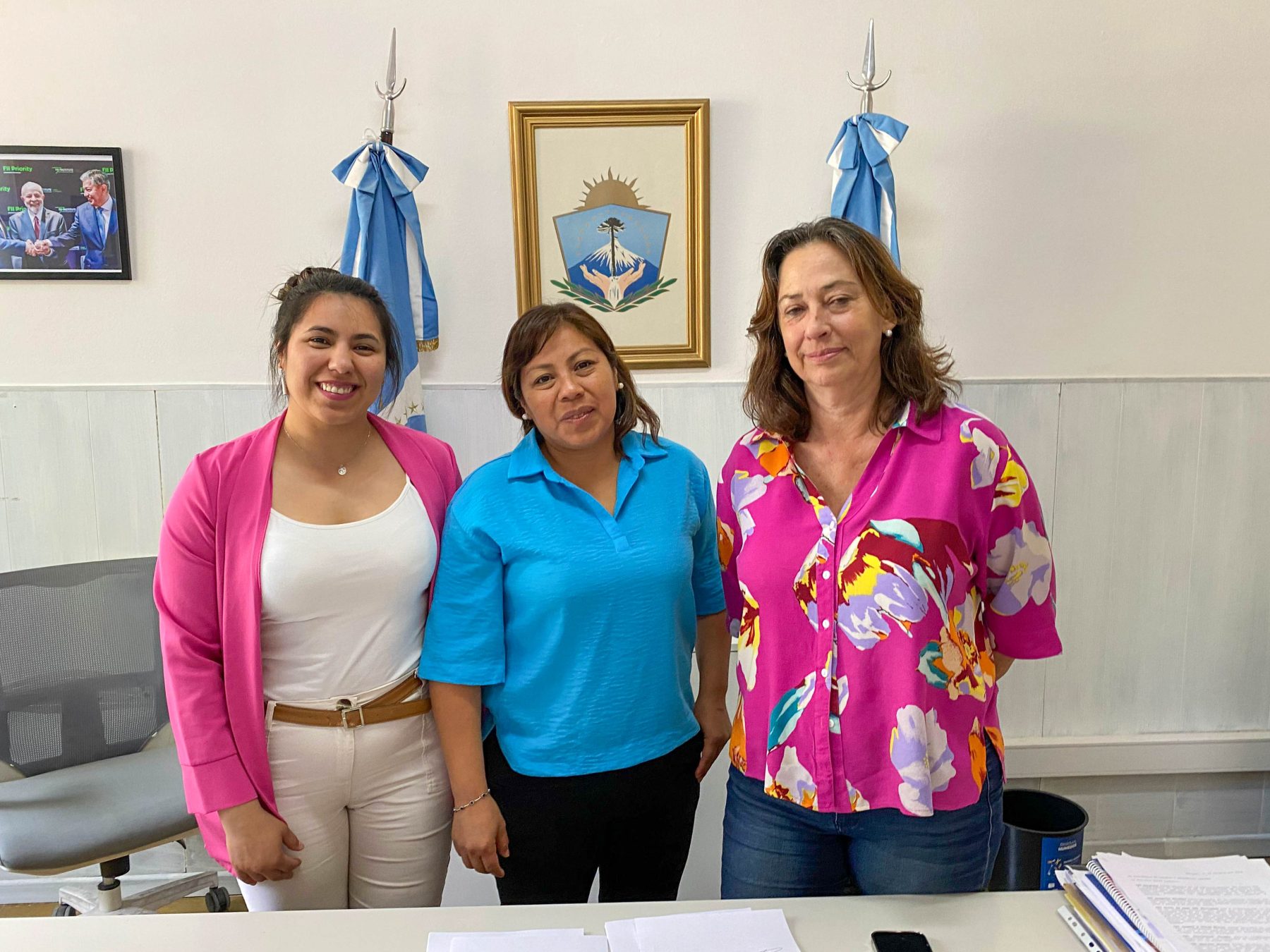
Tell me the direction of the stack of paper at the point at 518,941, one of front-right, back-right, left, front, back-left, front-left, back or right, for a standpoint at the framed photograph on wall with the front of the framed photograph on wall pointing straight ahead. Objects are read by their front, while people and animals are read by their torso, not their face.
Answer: front

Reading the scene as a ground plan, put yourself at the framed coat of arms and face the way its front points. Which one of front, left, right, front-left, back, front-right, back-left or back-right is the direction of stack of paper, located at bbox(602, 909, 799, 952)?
front

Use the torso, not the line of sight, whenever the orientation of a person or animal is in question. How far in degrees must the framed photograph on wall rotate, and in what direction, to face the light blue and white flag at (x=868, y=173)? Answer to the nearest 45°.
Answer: approximately 45° to its left

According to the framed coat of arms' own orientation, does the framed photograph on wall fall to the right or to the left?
on its right

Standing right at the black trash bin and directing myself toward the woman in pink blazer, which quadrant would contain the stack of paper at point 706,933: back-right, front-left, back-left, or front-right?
front-left

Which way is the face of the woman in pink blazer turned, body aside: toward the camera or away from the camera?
toward the camera

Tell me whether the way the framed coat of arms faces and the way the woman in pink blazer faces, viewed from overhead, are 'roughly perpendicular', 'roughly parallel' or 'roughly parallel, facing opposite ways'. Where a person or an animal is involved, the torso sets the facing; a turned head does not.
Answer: roughly parallel

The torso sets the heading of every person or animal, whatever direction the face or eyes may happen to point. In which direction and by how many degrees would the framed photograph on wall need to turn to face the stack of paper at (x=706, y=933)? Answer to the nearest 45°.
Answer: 0° — it already faces it

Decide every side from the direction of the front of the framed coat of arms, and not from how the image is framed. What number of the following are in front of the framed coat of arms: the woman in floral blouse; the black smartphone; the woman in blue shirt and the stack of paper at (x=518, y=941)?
4

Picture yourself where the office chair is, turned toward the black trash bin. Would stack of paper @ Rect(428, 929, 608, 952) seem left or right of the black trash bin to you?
right

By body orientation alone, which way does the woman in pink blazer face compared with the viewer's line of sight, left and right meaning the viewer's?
facing the viewer

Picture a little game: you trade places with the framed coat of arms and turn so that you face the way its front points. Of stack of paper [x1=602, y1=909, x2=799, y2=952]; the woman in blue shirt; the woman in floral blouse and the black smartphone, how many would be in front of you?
4

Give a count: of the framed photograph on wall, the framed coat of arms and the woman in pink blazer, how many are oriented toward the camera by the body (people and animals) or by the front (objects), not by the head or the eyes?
3

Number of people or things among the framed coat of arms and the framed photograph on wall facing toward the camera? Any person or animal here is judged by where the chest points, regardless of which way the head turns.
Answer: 2
